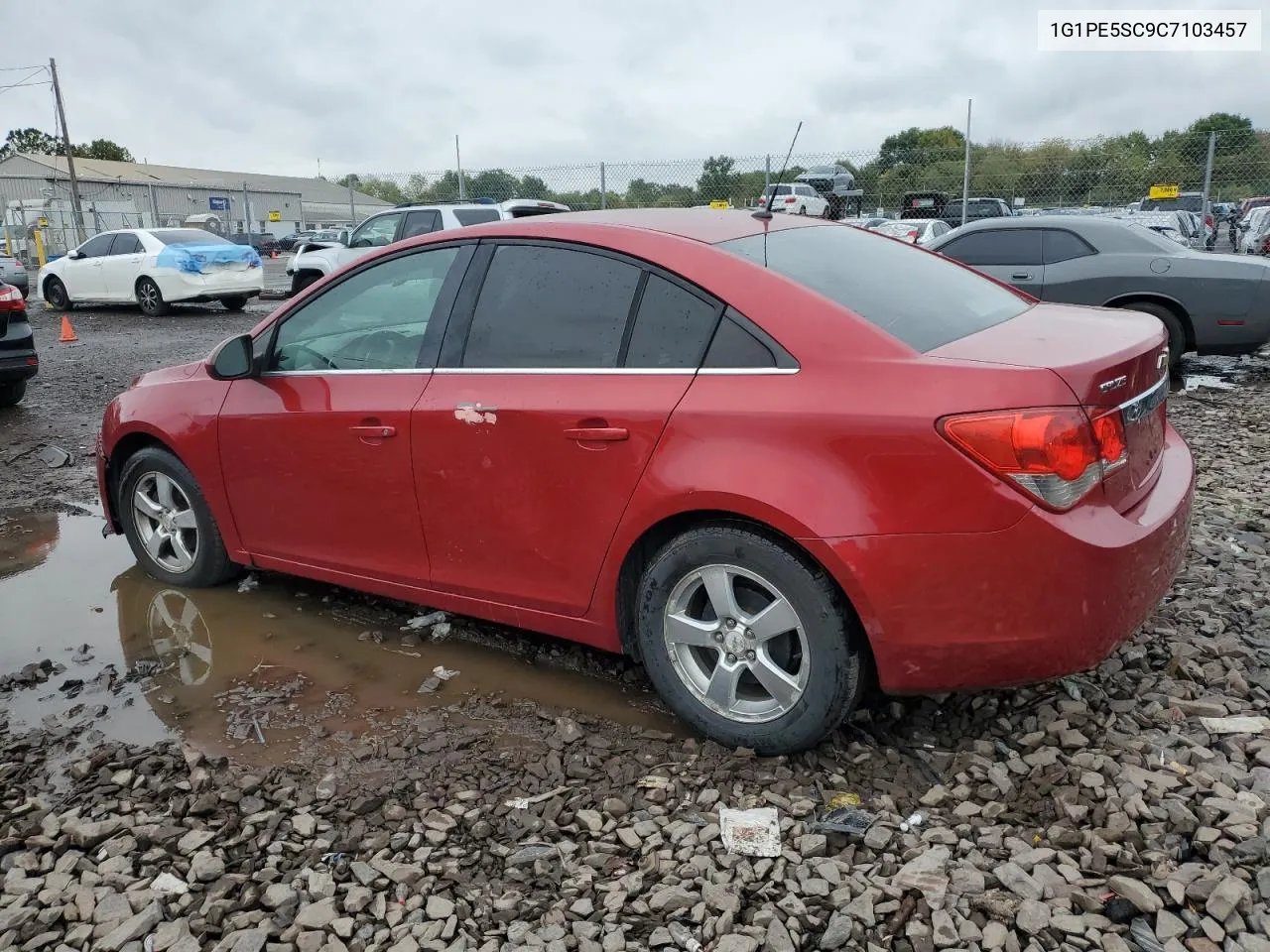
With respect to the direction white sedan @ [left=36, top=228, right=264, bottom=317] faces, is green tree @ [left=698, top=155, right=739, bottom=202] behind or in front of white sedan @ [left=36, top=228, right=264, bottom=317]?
behind

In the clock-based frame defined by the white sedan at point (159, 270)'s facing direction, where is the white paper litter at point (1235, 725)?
The white paper litter is roughly at 7 o'clock from the white sedan.

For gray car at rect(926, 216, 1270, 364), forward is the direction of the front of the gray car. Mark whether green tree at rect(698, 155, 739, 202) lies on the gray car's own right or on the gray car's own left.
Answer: on the gray car's own right

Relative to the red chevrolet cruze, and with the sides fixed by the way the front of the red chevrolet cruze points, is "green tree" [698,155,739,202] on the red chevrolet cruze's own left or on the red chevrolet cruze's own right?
on the red chevrolet cruze's own right

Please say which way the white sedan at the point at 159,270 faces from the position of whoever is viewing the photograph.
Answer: facing away from the viewer and to the left of the viewer

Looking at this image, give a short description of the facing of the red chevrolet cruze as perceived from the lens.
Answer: facing away from the viewer and to the left of the viewer

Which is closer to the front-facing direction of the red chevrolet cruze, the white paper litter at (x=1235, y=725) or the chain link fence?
the chain link fence

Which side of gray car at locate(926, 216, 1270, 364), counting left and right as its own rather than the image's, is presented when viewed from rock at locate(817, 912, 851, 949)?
left

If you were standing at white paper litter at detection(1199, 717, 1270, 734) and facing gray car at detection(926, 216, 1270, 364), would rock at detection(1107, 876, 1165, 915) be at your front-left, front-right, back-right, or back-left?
back-left

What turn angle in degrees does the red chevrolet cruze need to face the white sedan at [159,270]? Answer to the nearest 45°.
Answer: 0° — it already faces it

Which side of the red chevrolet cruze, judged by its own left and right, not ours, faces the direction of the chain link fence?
right
